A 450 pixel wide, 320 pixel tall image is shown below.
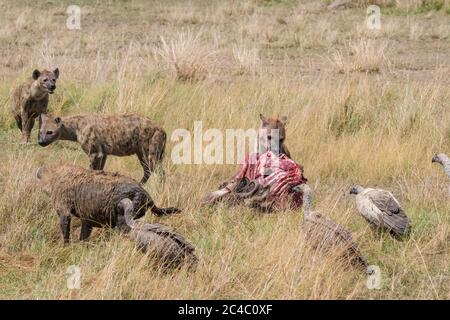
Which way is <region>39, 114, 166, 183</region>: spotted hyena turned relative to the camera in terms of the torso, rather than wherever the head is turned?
to the viewer's left

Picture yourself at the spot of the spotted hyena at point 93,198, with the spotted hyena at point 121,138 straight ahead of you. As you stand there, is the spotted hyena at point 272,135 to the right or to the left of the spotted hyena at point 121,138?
right

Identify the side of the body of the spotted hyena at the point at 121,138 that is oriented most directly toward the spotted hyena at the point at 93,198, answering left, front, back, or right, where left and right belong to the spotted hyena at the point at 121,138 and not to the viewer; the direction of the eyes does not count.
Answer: left

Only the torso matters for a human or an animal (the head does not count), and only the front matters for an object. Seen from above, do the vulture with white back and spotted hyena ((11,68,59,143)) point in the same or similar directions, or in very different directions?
very different directions

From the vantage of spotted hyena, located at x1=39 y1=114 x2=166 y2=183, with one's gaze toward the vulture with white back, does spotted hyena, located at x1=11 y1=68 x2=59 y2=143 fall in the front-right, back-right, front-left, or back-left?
back-left
